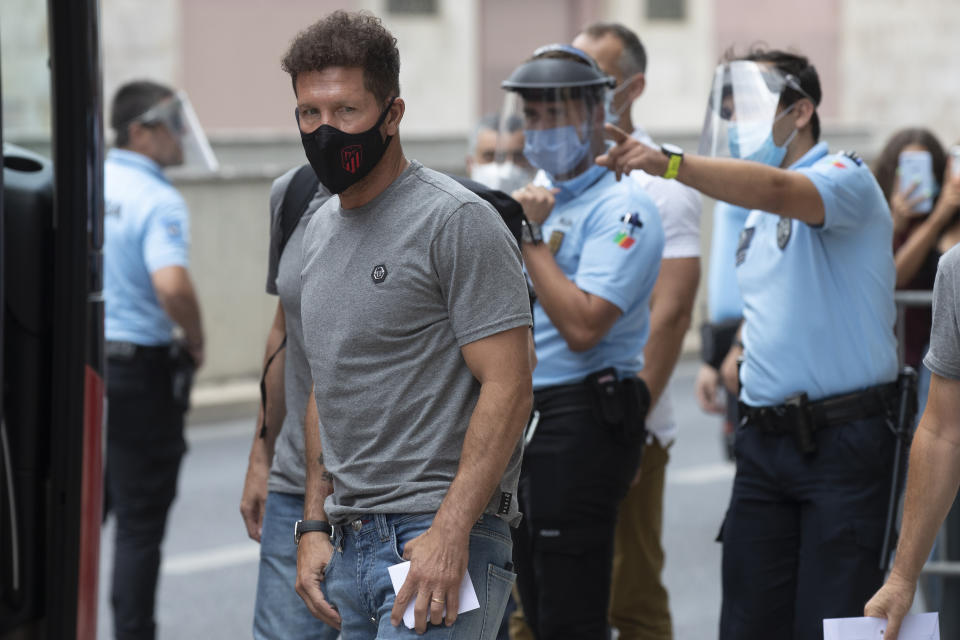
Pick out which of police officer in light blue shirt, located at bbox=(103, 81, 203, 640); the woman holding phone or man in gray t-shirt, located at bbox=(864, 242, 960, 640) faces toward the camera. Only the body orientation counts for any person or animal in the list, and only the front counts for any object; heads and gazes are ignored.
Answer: the woman holding phone

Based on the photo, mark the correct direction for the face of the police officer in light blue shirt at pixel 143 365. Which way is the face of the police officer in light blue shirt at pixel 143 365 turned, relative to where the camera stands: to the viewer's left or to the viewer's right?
to the viewer's right

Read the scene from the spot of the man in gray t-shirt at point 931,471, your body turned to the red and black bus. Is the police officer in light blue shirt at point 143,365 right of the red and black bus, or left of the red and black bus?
right

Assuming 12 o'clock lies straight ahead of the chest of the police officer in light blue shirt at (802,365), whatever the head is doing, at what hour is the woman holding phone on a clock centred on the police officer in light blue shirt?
The woman holding phone is roughly at 5 o'clock from the police officer in light blue shirt.

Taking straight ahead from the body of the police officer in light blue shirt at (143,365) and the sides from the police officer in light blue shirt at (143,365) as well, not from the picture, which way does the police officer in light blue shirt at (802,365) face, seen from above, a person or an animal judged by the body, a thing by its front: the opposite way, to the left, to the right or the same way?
the opposite way

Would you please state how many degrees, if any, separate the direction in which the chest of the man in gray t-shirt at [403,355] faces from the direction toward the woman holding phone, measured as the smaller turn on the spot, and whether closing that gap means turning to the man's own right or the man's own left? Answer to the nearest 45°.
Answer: approximately 180°

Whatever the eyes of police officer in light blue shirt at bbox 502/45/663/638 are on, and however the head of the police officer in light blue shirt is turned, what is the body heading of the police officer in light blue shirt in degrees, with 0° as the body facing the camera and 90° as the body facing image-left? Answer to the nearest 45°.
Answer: approximately 45°

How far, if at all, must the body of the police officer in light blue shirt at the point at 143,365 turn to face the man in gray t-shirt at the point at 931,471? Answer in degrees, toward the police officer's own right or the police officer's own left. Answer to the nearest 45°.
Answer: approximately 90° to the police officer's own right

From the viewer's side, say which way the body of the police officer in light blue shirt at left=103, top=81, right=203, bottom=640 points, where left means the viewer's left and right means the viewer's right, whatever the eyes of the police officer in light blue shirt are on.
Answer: facing away from the viewer and to the right of the viewer

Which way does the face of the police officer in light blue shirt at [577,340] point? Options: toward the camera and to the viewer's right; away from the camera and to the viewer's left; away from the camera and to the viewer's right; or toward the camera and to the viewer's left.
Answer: toward the camera and to the viewer's left

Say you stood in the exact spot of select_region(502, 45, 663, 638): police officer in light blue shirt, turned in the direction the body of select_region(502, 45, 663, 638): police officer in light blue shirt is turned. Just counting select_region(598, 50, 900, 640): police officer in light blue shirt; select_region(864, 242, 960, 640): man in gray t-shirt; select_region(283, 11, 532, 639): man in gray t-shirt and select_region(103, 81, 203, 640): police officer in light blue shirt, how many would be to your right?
1
